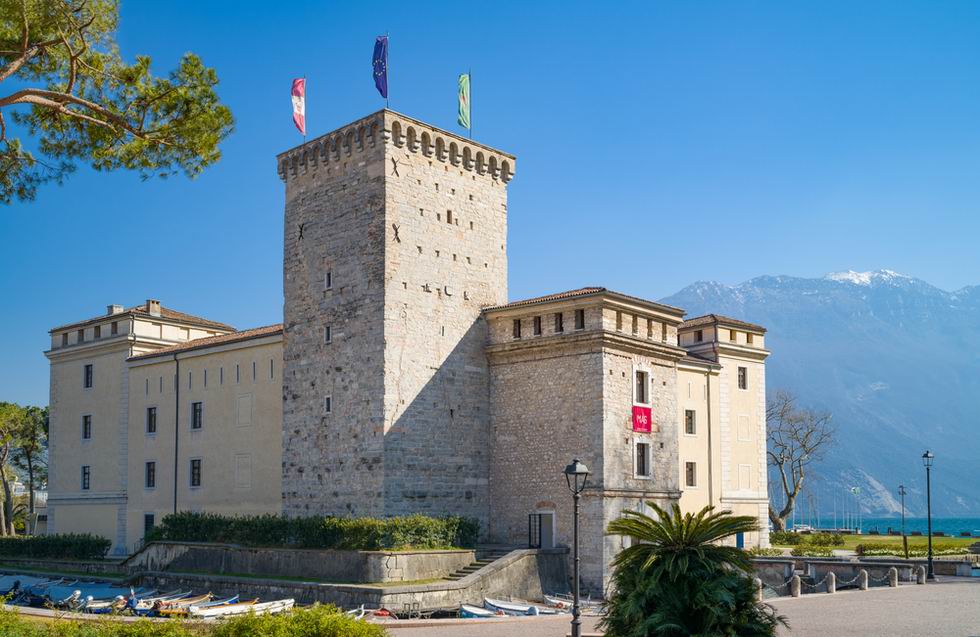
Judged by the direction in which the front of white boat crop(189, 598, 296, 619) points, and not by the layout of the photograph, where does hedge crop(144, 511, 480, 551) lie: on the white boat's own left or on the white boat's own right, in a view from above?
on the white boat's own left

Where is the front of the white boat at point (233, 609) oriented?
to the viewer's right

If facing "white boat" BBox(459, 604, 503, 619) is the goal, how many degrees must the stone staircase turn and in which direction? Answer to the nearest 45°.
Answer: approximately 45° to its left

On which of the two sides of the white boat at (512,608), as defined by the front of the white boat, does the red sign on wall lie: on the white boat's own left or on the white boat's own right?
on the white boat's own right

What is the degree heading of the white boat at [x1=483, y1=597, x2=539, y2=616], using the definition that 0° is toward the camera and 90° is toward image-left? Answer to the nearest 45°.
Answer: approximately 90°
